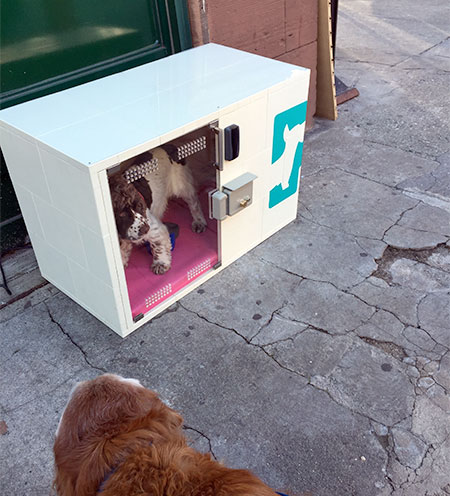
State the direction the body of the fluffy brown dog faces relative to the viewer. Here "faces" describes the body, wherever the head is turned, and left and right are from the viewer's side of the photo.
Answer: facing away from the viewer and to the left of the viewer

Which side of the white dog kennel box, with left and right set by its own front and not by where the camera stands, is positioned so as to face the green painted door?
back

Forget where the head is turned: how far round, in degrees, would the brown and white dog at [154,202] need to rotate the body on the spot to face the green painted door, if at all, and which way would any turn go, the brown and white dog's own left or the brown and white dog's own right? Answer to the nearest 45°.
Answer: approximately 135° to the brown and white dog's own right

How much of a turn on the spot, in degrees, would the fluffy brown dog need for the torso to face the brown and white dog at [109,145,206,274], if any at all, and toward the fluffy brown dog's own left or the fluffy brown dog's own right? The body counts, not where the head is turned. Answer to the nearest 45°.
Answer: approximately 45° to the fluffy brown dog's own right

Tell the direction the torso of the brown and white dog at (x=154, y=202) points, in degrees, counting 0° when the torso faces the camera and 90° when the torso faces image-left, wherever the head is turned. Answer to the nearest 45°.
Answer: approximately 45°

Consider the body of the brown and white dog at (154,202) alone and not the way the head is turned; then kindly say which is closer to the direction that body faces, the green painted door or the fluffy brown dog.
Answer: the fluffy brown dog

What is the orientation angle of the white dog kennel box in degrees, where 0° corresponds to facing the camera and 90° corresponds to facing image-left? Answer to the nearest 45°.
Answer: approximately 315°

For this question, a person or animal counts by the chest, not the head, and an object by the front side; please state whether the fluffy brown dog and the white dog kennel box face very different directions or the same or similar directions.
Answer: very different directions
